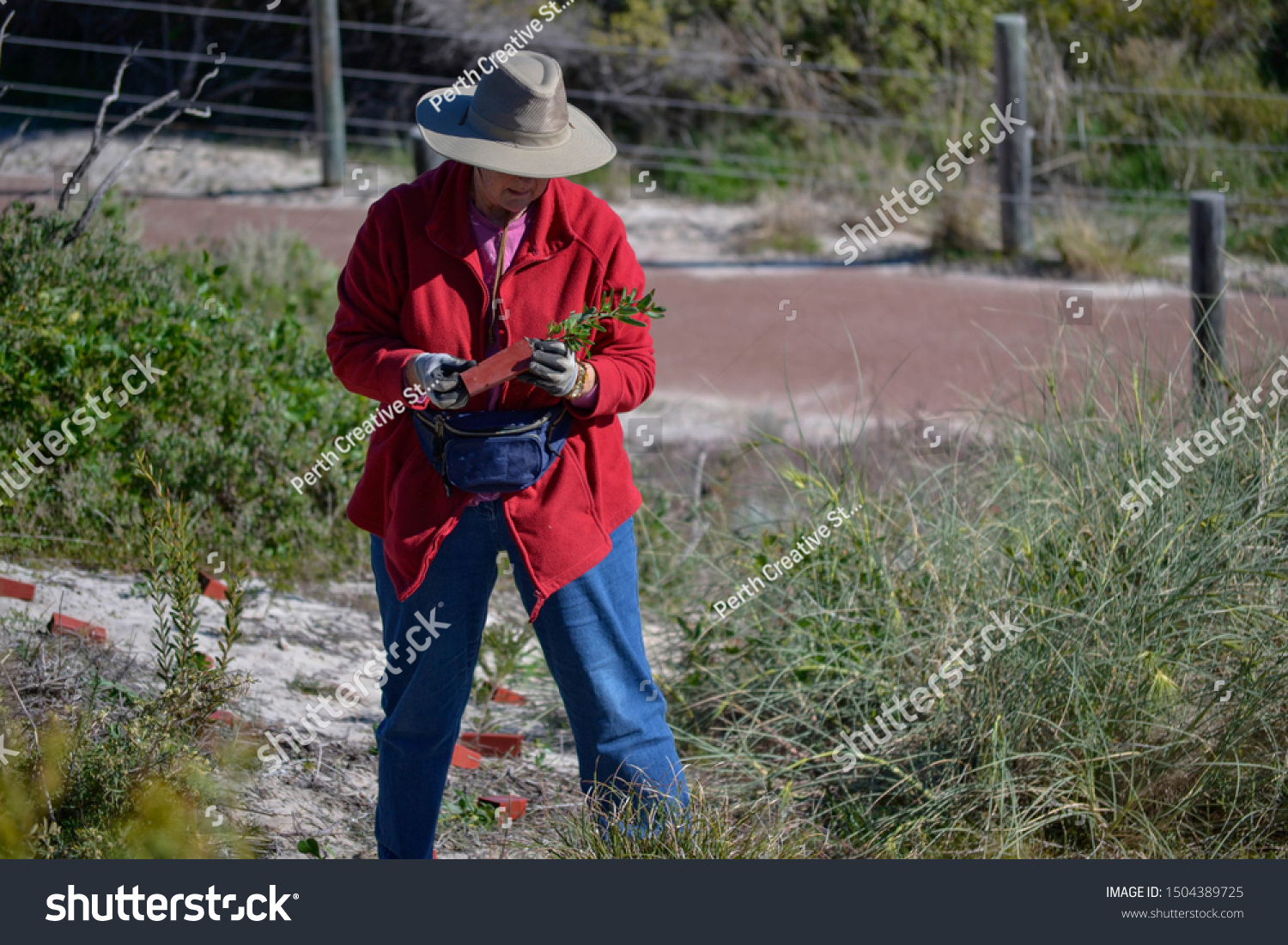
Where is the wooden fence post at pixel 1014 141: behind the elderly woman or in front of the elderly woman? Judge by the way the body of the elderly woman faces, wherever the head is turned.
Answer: behind

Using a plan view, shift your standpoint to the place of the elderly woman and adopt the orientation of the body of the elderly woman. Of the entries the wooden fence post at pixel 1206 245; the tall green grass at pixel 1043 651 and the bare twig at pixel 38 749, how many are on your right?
1

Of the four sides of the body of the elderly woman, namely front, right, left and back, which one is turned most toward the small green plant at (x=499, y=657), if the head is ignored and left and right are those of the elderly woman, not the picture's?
back

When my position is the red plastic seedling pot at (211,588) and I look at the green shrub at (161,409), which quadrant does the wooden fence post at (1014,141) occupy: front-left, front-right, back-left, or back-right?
front-right

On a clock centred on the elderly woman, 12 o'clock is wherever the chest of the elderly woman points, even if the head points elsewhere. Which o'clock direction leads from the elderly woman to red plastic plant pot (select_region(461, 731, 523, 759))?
The red plastic plant pot is roughly at 6 o'clock from the elderly woman.

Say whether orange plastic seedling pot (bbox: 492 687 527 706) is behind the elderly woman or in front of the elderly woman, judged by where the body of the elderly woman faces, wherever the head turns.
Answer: behind

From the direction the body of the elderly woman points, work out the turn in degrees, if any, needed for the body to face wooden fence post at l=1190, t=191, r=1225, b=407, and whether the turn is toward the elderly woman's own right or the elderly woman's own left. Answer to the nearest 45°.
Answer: approximately 135° to the elderly woman's own left

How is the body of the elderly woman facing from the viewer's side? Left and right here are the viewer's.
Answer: facing the viewer
